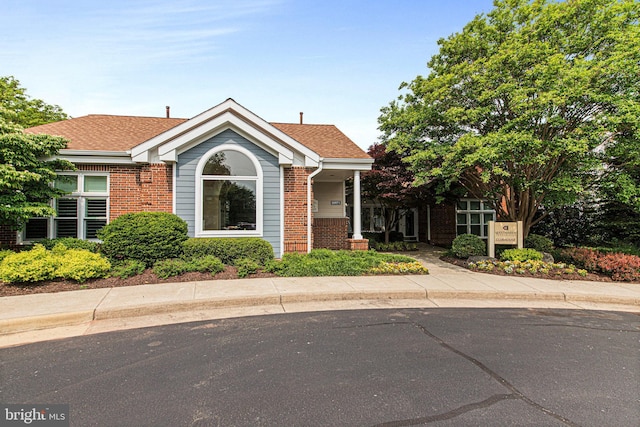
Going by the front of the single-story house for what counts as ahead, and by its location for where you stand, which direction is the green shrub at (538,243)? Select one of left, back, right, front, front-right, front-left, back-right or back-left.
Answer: left

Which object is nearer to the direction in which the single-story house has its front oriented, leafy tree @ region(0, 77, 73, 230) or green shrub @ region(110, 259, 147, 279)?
the green shrub

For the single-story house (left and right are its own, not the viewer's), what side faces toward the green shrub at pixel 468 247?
left

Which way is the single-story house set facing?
toward the camera

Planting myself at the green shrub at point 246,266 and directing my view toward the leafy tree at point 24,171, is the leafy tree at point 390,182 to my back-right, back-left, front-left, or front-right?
back-right

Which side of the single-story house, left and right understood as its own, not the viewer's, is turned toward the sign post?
left

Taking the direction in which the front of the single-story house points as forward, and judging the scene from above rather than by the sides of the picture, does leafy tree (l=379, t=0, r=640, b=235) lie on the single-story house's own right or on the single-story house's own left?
on the single-story house's own left

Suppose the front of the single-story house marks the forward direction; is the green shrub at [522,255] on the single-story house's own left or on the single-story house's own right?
on the single-story house's own left

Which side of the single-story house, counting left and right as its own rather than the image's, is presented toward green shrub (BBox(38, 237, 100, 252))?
right

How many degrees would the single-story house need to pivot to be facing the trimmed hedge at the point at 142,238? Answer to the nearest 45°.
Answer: approximately 45° to its right

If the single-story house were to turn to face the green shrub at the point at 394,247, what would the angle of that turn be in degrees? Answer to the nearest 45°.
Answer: approximately 90° to its left
